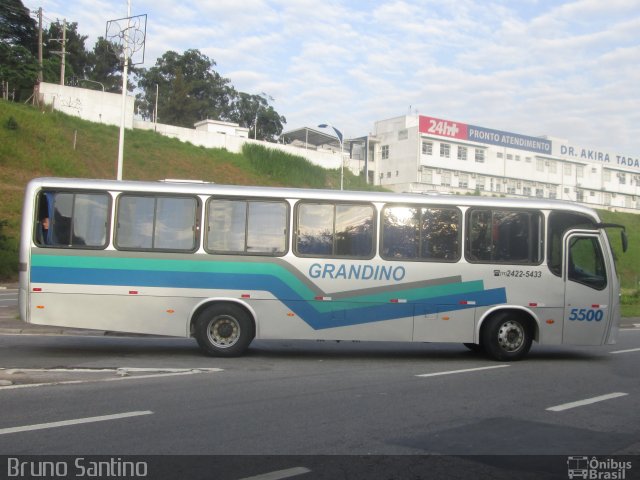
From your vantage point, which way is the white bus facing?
to the viewer's right
